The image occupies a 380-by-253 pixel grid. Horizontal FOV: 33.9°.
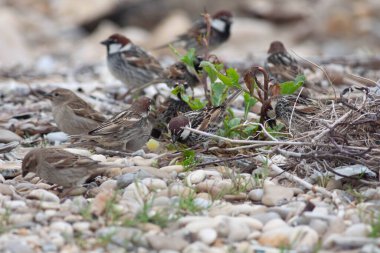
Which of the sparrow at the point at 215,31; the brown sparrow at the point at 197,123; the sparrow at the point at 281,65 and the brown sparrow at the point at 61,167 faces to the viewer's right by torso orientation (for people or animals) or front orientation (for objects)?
the sparrow at the point at 215,31

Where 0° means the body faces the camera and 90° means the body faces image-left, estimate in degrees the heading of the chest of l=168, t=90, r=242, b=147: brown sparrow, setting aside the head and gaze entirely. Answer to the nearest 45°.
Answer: approximately 45°

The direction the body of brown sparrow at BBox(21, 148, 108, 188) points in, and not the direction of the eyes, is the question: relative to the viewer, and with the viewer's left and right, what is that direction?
facing to the left of the viewer

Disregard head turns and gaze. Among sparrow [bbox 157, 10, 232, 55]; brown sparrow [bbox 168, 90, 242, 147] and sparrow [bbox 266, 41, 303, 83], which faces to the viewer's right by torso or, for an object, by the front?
sparrow [bbox 157, 10, 232, 55]

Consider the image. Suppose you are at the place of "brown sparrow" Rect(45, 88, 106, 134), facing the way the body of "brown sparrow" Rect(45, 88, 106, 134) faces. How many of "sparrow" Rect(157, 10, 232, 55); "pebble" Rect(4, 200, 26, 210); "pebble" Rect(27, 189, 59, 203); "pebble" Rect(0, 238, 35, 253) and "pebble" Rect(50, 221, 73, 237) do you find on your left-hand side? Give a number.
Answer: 4

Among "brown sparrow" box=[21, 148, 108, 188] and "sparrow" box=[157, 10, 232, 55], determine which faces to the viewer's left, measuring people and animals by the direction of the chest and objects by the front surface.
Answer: the brown sparrow

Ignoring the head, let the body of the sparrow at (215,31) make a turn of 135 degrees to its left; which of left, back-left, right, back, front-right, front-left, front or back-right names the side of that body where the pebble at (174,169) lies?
back-left

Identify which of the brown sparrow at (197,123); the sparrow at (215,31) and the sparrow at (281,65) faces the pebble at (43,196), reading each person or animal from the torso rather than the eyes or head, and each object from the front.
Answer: the brown sparrow

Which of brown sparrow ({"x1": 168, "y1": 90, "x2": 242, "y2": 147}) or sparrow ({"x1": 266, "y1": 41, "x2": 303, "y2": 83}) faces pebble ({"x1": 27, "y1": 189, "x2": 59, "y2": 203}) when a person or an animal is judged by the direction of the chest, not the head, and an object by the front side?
the brown sparrow

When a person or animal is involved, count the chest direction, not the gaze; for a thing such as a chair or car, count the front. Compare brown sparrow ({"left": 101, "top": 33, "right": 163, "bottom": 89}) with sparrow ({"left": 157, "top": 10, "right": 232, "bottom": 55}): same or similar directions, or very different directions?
very different directions

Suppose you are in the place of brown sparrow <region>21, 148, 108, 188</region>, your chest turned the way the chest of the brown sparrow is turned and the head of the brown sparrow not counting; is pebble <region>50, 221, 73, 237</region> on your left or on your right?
on your left

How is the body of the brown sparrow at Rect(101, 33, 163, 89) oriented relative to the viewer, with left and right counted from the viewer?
facing to the left of the viewer

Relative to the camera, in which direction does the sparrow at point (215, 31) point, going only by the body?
to the viewer's right

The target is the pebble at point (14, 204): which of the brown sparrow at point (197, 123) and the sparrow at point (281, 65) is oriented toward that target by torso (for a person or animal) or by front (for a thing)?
the brown sparrow
